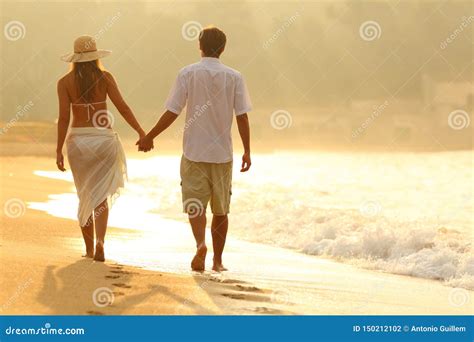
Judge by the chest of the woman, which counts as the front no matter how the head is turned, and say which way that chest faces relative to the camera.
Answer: away from the camera

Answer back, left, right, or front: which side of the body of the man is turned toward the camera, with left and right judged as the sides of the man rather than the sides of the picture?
back

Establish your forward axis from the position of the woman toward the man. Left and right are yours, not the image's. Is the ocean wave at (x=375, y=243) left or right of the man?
left

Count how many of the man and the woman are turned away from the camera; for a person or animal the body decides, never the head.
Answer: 2

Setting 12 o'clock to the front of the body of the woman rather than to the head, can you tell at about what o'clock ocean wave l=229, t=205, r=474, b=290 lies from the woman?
The ocean wave is roughly at 2 o'clock from the woman.

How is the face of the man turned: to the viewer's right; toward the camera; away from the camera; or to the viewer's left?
away from the camera

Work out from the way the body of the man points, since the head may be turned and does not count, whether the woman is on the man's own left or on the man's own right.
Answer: on the man's own left

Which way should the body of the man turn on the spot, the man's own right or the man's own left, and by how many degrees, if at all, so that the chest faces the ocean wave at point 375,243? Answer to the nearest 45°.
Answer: approximately 45° to the man's own right

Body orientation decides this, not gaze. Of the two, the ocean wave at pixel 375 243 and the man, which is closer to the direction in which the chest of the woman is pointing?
the ocean wave

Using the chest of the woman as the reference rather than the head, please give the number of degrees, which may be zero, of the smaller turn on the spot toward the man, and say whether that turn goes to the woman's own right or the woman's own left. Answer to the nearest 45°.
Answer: approximately 90° to the woman's own right

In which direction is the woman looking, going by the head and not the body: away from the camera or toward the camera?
away from the camera
